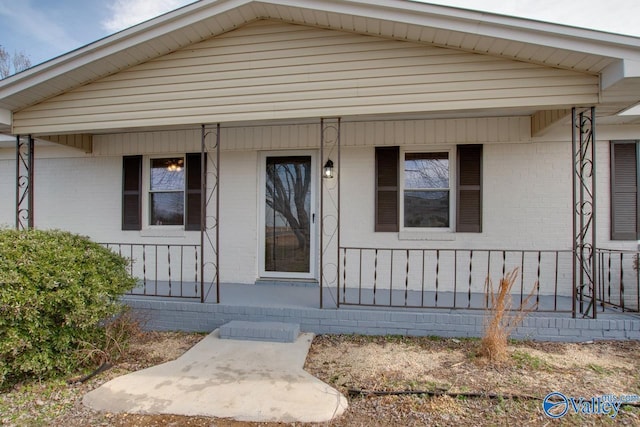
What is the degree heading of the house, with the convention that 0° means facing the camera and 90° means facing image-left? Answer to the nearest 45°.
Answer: approximately 0°

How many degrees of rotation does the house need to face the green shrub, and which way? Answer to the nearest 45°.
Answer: approximately 45° to its right
